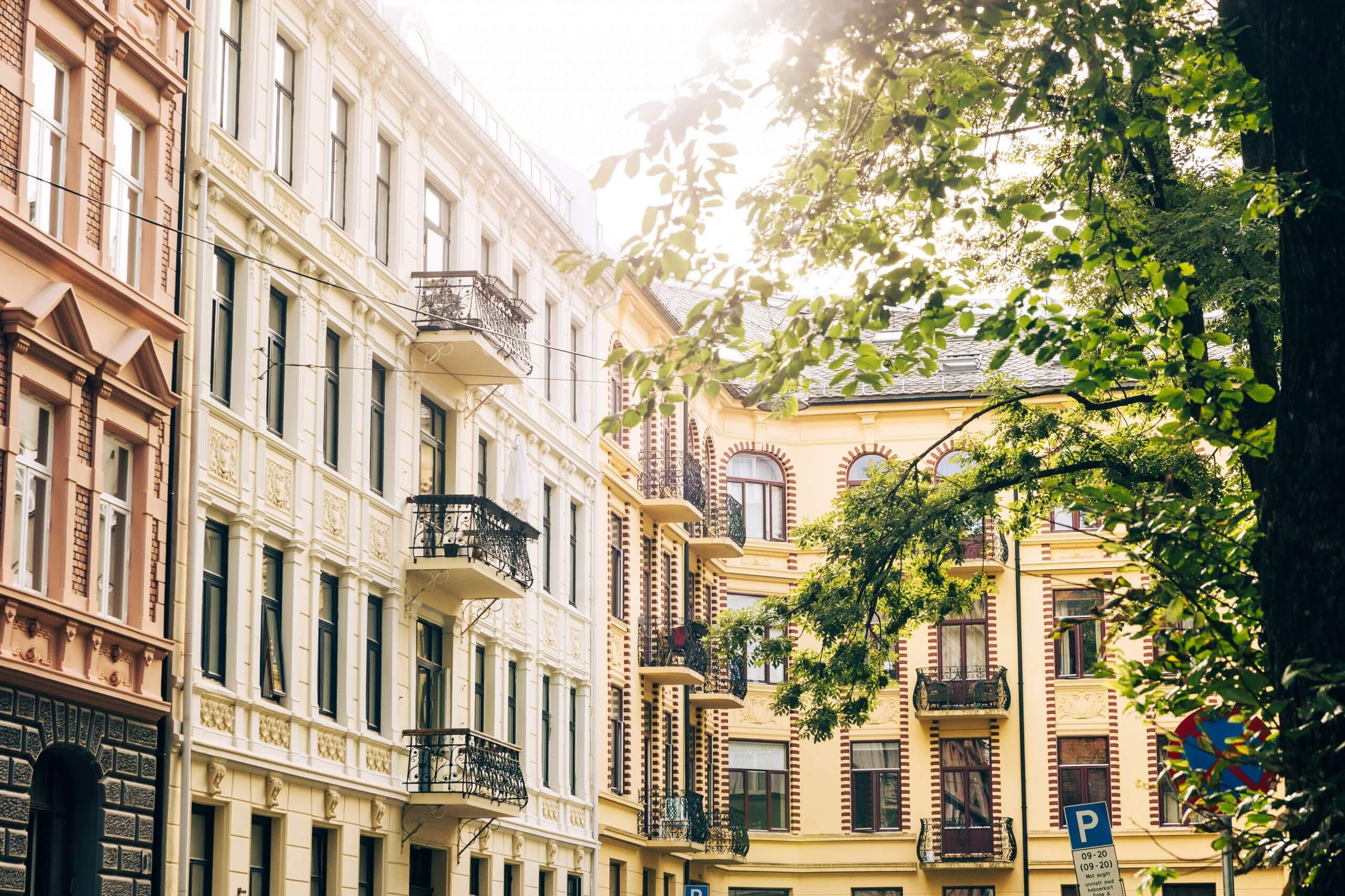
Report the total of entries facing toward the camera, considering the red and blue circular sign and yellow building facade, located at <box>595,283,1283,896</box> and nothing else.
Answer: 2

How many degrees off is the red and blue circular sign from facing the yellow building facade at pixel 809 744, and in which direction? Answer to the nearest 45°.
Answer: approximately 180°

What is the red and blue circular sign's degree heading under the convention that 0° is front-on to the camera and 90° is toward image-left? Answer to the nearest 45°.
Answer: approximately 0°

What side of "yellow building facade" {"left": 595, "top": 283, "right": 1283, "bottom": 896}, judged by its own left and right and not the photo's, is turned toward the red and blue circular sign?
front
